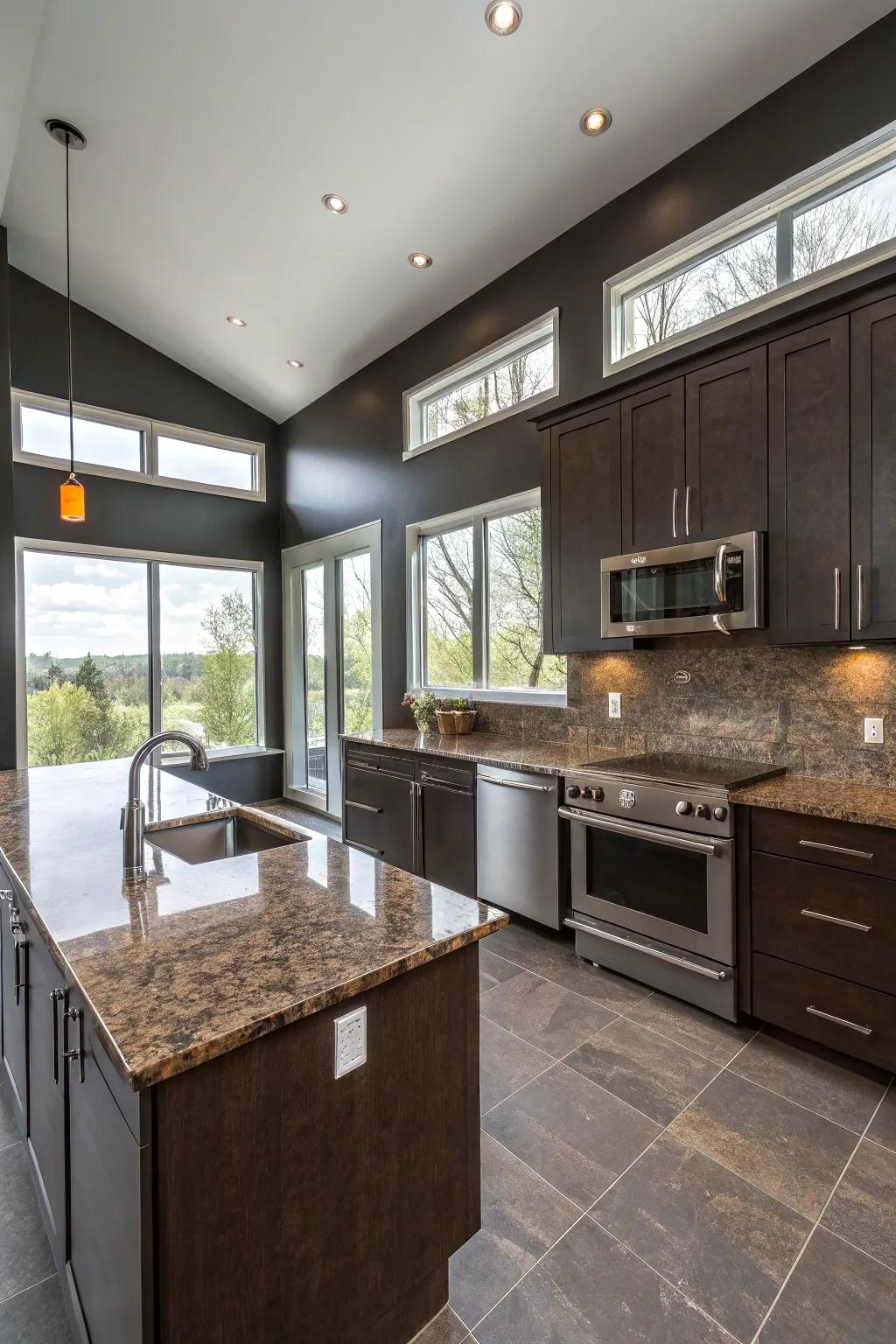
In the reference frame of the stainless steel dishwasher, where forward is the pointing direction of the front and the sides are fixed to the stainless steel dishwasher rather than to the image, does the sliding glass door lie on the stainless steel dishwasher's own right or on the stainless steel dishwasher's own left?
on the stainless steel dishwasher's own right

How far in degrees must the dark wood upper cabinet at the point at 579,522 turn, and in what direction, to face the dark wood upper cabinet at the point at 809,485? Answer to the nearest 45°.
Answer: approximately 90° to its left

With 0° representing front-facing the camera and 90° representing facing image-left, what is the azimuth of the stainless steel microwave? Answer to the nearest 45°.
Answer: approximately 45°

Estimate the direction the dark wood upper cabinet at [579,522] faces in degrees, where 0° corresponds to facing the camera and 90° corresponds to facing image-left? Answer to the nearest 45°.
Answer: approximately 45°

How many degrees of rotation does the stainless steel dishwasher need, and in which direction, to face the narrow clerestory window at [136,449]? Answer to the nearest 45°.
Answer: approximately 90° to its right

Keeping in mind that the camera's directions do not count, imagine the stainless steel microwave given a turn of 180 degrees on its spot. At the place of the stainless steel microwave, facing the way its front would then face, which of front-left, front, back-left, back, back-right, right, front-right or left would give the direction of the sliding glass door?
left
